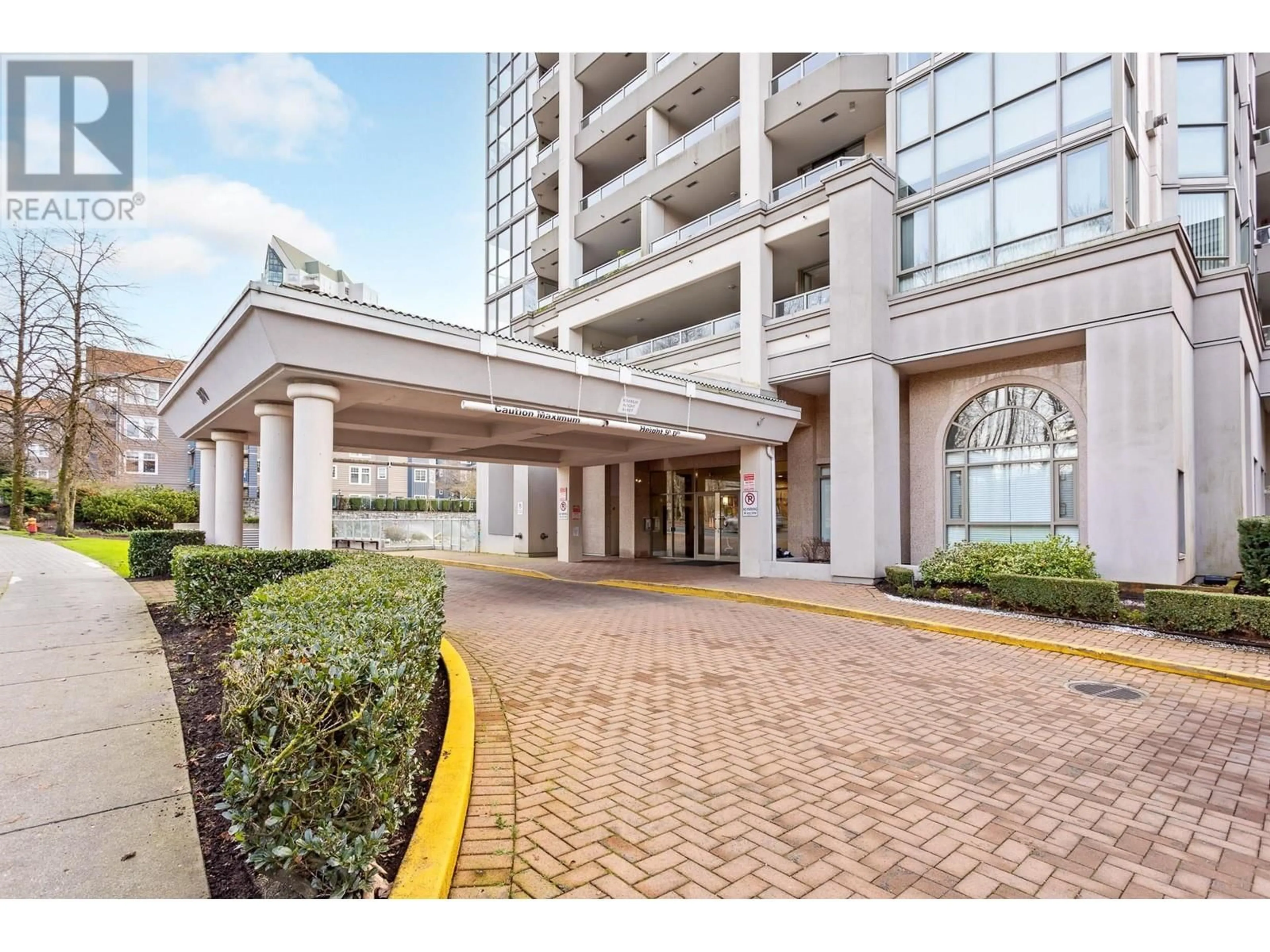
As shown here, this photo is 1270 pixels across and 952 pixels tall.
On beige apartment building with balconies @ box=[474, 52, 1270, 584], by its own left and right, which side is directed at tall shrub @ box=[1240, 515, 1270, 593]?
left

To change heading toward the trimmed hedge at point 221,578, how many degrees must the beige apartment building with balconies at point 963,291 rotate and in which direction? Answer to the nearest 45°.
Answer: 0° — it already faces it

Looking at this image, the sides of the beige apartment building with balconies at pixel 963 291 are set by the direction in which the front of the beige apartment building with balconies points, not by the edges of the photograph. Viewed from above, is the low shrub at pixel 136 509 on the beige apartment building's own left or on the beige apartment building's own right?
on the beige apartment building's own right

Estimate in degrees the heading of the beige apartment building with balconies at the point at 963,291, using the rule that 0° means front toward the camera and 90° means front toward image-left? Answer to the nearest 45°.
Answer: approximately 45°

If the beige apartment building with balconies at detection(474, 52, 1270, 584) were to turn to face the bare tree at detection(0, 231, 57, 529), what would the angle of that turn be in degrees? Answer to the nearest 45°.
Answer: approximately 45° to its right

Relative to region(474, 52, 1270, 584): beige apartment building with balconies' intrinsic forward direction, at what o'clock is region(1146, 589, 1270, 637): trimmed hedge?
The trimmed hedge is roughly at 10 o'clock from the beige apartment building with balconies.
